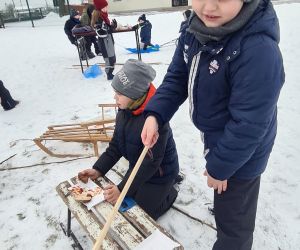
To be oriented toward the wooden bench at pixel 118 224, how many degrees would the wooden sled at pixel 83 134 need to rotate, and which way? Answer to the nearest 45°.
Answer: approximately 90° to its left

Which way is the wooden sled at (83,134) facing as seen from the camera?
to the viewer's left

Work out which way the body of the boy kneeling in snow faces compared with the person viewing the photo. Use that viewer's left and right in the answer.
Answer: facing the viewer and to the left of the viewer

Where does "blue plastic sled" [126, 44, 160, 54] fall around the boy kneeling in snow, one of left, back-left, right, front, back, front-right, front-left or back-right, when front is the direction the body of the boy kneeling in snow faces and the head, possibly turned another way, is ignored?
back-right

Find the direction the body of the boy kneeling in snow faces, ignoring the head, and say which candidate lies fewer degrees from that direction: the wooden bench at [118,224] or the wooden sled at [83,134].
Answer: the wooden bench

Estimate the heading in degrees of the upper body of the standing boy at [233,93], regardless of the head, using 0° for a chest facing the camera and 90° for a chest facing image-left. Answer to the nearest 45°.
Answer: approximately 45°

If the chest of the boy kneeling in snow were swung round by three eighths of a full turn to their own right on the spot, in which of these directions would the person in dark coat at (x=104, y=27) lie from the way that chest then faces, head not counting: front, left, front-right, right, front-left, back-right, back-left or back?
front

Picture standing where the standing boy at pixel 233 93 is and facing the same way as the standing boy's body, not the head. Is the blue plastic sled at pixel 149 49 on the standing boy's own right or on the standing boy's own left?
on the standing boy's own right

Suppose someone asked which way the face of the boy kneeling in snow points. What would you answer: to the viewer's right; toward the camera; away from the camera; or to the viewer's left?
to the viewer's left
